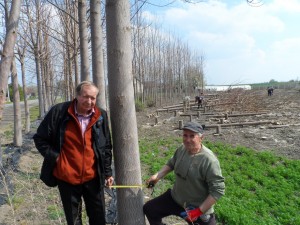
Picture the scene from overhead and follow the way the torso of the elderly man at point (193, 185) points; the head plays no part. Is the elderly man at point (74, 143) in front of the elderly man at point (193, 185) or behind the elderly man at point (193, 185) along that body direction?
in front

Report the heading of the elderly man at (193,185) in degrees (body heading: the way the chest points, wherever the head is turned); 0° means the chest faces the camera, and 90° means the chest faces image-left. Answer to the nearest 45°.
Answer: approximately 45°

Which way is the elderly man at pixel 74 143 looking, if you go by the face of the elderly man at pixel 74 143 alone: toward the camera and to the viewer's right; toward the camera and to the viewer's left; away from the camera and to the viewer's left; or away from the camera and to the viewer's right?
toward the camera and to the viewer's right

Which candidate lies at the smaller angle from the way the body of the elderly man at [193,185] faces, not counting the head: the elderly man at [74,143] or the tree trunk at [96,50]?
the elderly man
